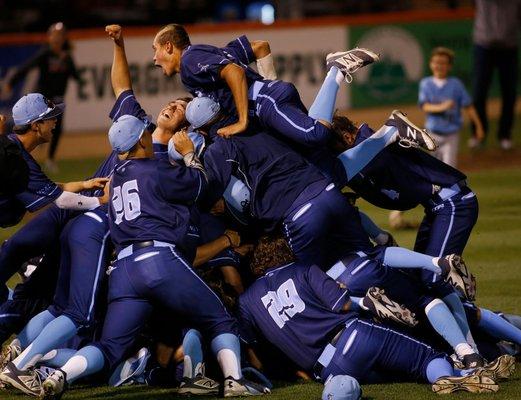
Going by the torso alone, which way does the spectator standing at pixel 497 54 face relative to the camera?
toward the camera

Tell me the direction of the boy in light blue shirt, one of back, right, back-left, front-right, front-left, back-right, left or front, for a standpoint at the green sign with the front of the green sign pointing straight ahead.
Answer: front

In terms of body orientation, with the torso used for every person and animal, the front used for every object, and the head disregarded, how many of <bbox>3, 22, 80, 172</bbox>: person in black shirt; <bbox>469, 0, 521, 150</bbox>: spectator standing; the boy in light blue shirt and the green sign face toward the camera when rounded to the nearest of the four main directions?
4

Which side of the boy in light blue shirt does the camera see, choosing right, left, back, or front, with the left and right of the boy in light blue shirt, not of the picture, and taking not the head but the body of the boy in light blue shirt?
front

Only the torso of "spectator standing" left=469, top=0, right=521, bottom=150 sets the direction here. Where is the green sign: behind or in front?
behind

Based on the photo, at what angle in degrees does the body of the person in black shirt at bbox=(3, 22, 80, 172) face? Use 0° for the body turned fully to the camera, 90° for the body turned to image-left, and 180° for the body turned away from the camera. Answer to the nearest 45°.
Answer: approximately 0°

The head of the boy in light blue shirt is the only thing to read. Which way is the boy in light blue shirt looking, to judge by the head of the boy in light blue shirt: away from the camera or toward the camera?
toward the camera

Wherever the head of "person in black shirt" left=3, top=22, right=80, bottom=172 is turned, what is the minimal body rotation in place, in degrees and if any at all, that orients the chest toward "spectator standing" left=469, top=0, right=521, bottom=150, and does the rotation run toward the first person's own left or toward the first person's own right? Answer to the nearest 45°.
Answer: approximately 90° to the first person's own left

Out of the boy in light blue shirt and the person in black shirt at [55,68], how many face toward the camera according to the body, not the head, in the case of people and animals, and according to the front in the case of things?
2

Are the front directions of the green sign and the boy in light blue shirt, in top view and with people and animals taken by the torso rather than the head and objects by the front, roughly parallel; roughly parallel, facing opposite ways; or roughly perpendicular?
roughly parallel

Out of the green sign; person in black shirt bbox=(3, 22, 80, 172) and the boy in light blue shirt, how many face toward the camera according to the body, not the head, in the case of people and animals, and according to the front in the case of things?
3

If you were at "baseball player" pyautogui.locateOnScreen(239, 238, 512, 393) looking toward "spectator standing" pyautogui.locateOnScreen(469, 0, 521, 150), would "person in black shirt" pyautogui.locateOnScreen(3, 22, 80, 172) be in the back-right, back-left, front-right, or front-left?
front-left

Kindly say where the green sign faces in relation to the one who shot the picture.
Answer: facing the viewer
